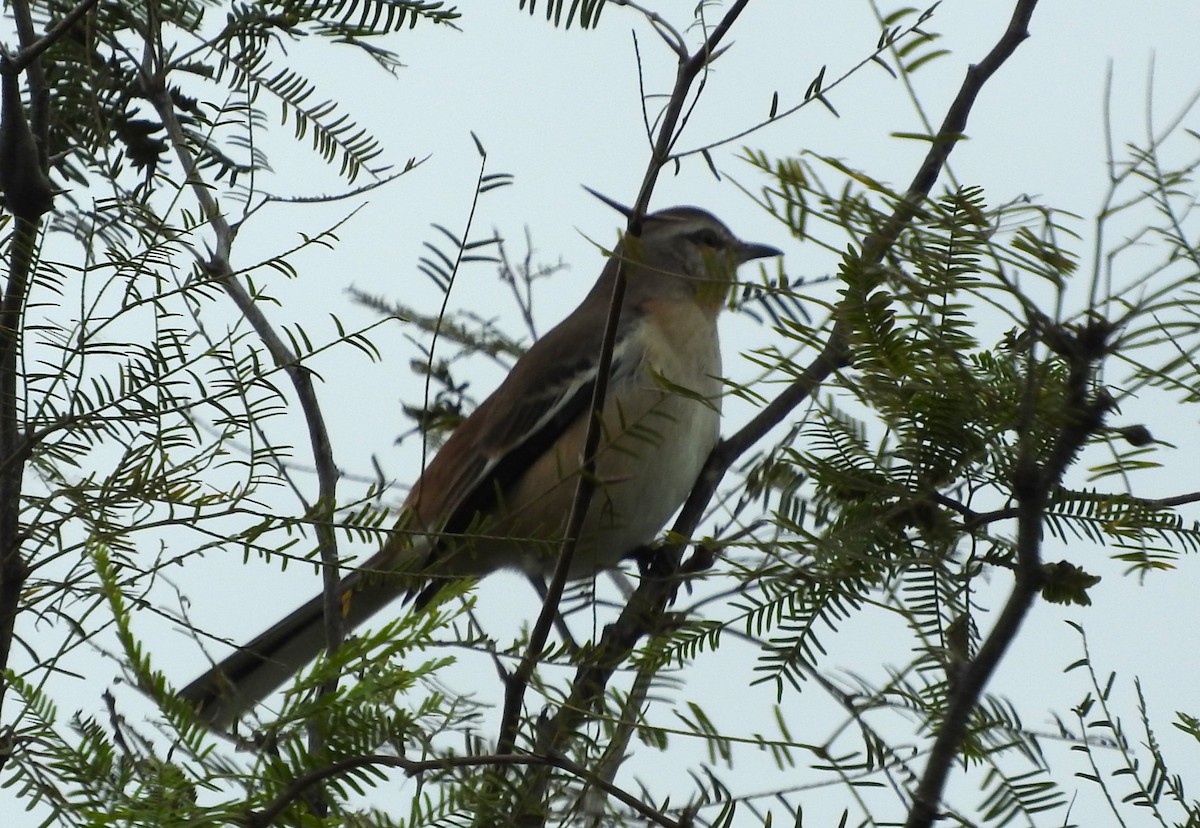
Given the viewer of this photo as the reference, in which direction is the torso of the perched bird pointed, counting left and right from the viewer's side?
facing to the right of the viewer
